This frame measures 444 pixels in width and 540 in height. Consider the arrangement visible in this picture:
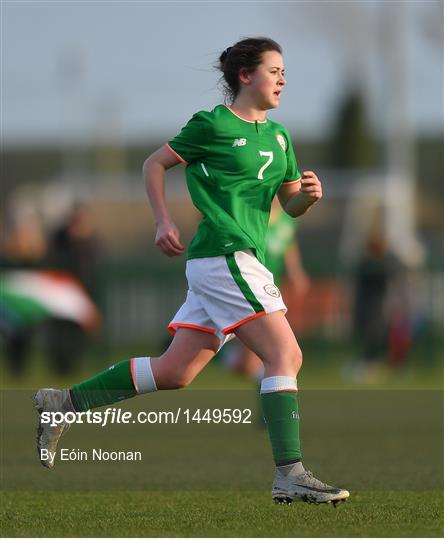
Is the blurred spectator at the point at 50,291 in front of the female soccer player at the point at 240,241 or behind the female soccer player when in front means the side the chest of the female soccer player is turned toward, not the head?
behind

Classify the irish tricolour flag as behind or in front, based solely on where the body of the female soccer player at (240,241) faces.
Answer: behind

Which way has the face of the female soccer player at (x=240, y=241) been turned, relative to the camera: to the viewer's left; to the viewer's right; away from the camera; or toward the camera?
to the viewer's right

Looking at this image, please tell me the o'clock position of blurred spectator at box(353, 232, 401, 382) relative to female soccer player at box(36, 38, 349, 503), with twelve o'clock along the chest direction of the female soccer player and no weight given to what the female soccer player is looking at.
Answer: The blurred spectator is roughly at 8 o'clock from the female soccer player.

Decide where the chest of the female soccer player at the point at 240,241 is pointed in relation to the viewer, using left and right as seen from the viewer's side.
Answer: facing the viewer and to the right of the viewer

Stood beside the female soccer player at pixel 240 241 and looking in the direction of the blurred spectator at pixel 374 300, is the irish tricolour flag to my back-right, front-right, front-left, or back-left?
front-left

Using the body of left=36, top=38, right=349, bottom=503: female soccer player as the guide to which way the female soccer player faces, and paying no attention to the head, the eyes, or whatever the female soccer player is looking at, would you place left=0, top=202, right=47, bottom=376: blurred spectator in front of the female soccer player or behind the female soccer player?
behind

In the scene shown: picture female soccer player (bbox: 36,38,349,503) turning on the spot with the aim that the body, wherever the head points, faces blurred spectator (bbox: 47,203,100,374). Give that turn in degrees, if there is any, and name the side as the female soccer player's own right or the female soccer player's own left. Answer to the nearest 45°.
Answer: approximately 135° to the female soccer player's own left
